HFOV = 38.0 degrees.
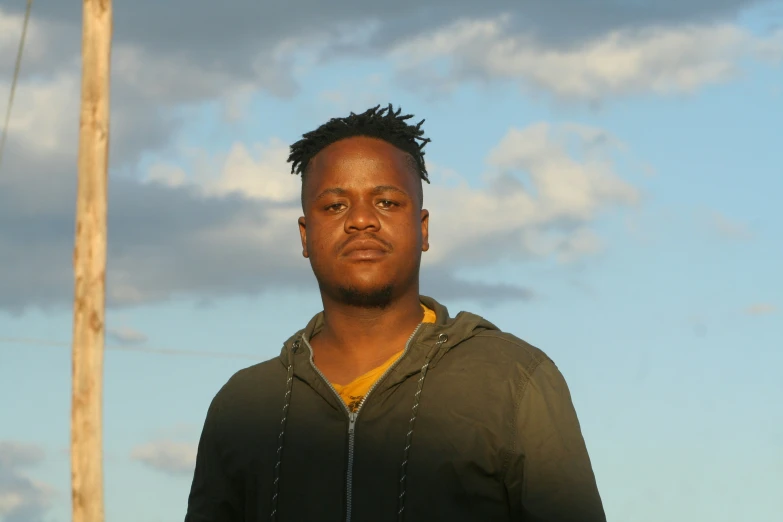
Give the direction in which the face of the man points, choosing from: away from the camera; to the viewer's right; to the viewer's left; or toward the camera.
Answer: toward the camera

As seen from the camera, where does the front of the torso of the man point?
toward the camera

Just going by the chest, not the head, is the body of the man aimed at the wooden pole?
no
